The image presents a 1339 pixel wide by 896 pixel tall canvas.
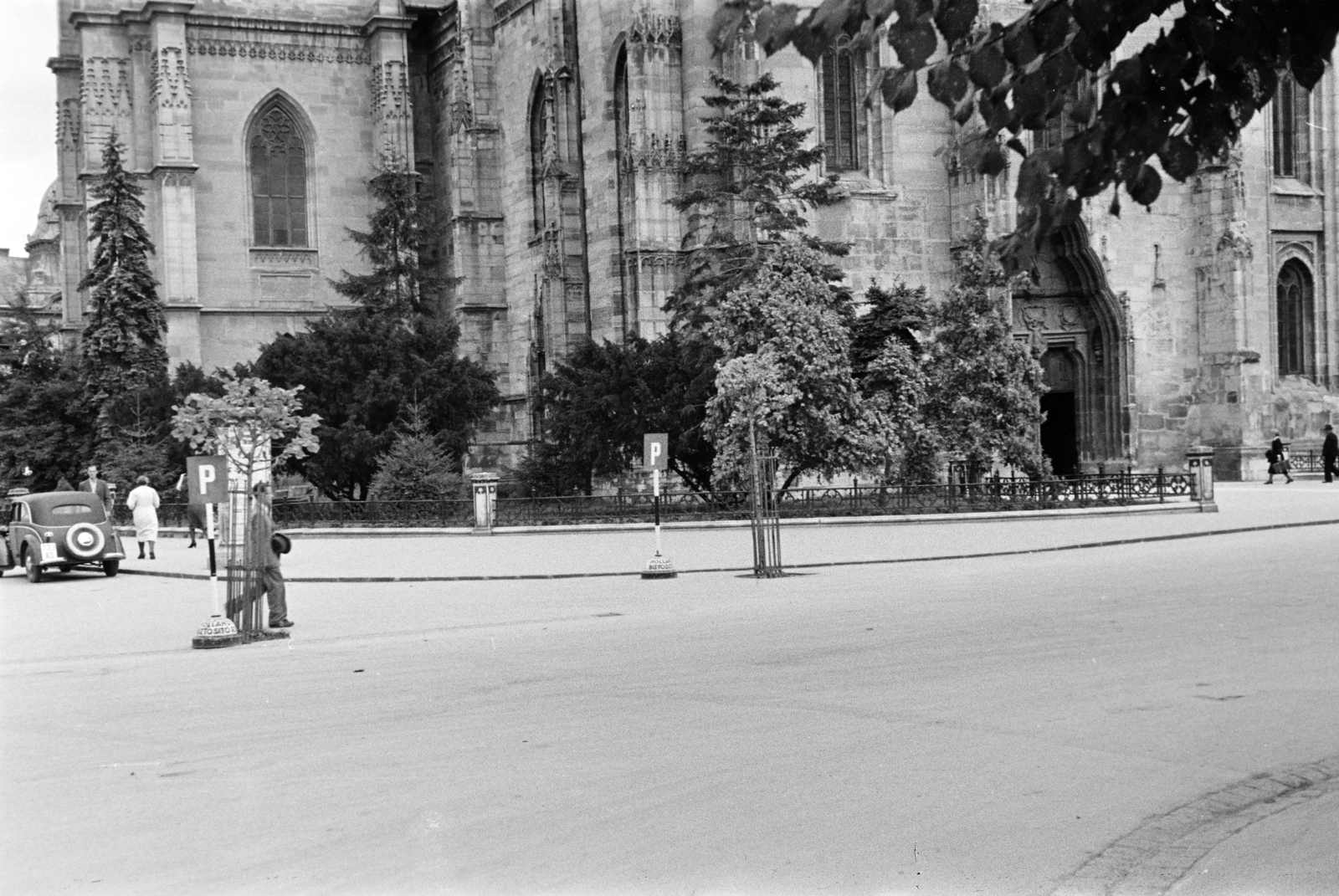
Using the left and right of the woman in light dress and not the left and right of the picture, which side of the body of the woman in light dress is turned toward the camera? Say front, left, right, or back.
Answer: back

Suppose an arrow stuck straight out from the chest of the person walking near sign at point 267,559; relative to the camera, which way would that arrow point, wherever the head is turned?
to the viewer's right

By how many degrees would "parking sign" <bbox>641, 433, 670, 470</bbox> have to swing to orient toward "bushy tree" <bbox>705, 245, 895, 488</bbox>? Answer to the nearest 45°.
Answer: approximately 180°

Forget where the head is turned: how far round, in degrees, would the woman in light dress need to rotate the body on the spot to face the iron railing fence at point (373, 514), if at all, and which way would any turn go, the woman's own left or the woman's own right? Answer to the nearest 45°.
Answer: approximately 45° to the woman's own right

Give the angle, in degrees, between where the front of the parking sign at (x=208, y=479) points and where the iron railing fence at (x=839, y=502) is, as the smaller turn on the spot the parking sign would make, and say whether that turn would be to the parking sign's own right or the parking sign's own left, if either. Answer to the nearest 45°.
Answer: approximately 135° to the parking sign's own left
